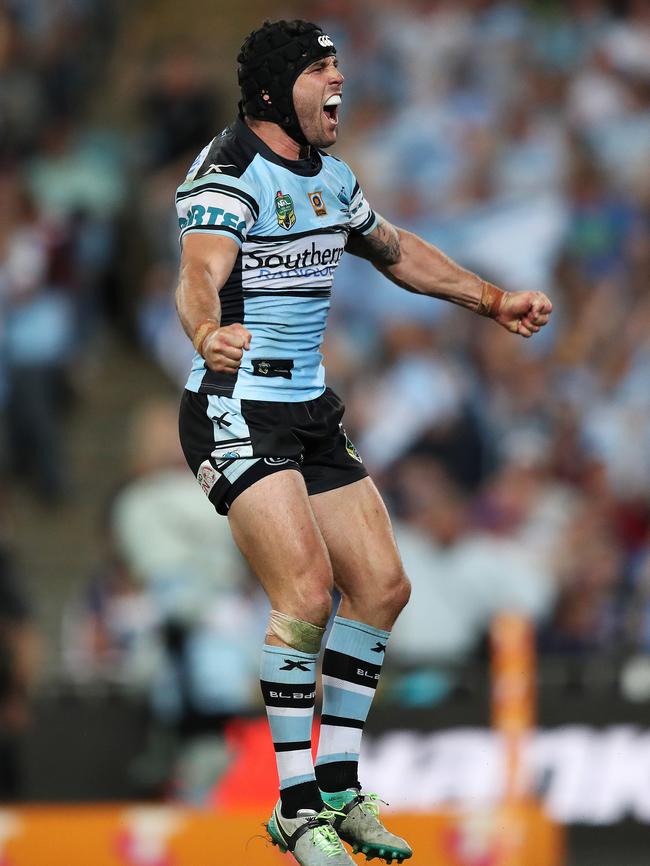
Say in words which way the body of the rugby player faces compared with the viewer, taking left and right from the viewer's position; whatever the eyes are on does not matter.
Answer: facing the viewer and to the right of the viewer

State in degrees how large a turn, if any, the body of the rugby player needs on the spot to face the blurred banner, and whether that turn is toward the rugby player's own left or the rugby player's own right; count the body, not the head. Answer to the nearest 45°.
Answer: approximately 135° to the rugby player's own left

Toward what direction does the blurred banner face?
toward the camera

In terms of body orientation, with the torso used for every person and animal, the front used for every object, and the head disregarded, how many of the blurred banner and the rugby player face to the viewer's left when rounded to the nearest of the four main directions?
0

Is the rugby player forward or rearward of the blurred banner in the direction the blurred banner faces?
forward
